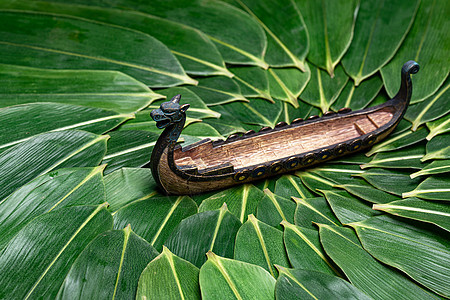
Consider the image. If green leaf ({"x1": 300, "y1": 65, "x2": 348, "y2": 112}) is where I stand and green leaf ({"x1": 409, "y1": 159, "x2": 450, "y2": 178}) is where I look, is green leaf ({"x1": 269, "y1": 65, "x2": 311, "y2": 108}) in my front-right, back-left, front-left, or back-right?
back-right

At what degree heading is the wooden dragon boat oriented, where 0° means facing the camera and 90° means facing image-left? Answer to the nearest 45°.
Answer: approximately 45°
